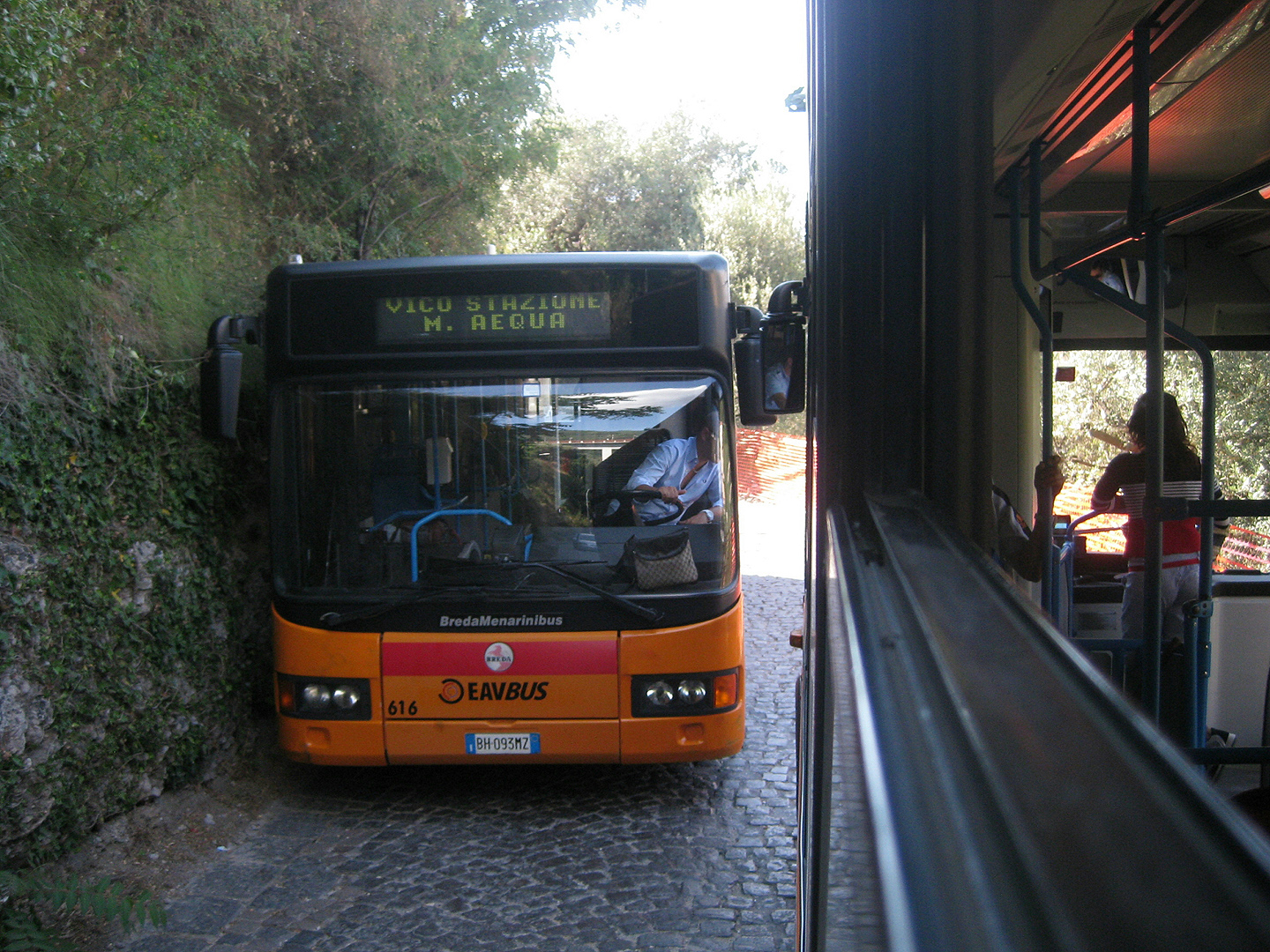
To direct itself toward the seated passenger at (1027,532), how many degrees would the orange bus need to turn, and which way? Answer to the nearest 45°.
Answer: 0° — it already faces them

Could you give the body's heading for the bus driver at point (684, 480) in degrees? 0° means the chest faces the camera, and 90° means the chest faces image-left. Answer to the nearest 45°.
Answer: approximately 0°

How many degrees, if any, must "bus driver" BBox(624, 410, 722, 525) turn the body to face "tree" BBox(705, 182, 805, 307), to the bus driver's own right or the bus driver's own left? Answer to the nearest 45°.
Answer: approximately 180°

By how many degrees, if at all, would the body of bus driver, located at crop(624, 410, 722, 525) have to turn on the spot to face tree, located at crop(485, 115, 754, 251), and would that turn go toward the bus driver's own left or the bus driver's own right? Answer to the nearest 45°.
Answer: approximately 180°

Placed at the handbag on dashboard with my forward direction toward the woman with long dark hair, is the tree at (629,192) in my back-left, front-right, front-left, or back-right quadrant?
back-left

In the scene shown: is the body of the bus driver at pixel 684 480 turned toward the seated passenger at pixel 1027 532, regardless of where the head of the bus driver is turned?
yes

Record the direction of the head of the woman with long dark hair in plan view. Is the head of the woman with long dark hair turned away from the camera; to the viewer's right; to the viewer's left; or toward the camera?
away from the camera

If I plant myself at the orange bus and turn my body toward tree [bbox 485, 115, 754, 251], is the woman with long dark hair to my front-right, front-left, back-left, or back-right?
back-right

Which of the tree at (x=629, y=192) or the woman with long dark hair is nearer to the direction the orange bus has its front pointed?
the woman with long dark hair
